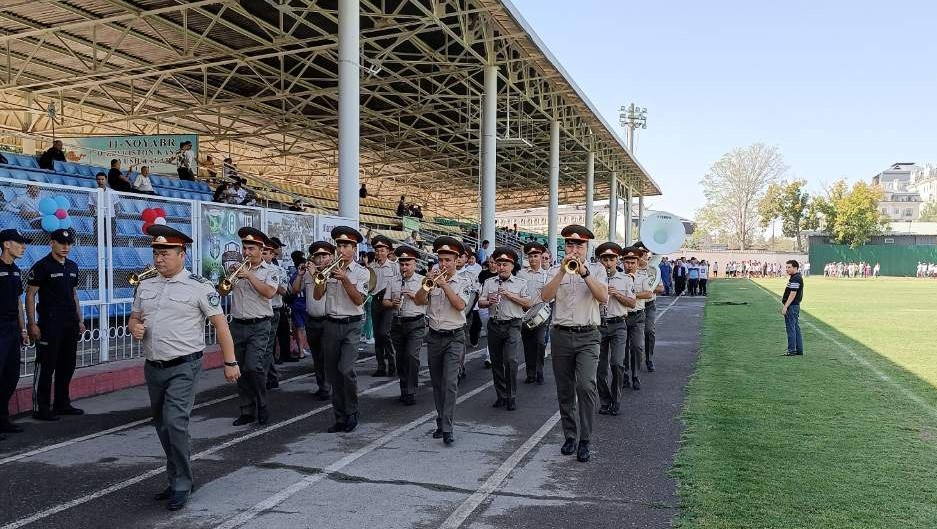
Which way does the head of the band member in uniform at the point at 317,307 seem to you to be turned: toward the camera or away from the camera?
toward the camera

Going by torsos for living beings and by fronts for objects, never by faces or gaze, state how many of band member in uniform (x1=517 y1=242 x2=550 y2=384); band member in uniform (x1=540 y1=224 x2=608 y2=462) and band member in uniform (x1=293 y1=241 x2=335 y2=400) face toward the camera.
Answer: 3

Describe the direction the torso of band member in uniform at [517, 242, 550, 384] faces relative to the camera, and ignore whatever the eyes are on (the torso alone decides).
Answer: toward the camera

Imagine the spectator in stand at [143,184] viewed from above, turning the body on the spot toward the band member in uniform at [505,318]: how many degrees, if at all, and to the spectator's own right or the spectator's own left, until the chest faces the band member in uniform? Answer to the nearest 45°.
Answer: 0° — they already face them

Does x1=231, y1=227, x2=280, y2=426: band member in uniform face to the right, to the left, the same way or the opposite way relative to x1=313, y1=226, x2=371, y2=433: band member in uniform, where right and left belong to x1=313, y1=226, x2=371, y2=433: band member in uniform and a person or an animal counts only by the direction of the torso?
the same way

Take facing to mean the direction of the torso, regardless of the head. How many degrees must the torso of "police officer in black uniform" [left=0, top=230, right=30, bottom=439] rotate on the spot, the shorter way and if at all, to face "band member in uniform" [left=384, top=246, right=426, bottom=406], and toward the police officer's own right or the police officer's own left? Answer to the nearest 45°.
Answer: approximately 45° to the police officer's own left

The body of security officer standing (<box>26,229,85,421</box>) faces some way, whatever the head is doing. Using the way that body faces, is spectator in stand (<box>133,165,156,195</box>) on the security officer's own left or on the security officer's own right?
on the security officer's own left

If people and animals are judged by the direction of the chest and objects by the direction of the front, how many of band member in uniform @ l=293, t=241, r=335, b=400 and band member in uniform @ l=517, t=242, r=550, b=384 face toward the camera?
2

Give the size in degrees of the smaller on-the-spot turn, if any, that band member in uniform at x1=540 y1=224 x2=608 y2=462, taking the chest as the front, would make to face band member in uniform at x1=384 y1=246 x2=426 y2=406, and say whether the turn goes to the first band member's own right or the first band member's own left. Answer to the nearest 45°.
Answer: approximately 135° to the first band member's own right

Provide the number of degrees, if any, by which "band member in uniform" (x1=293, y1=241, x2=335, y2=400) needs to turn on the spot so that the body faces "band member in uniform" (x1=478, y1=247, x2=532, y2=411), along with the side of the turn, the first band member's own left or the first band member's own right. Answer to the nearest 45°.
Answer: approximately 90° to the first band member's own left

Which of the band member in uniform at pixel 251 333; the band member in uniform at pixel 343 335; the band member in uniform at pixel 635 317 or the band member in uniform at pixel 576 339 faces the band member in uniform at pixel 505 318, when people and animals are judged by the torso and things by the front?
the band member in uniform at pixel 635 317

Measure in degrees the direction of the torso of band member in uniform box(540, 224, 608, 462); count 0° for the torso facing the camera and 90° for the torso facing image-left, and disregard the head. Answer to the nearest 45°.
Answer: approximately 0°

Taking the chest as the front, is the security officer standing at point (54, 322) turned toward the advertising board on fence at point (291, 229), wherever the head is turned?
no

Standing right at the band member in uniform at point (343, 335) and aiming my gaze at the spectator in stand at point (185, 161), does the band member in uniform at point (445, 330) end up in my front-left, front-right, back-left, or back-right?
back-right

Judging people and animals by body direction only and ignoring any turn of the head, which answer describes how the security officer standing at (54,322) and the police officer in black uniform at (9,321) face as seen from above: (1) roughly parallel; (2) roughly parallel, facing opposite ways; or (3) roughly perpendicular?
roughly parallel

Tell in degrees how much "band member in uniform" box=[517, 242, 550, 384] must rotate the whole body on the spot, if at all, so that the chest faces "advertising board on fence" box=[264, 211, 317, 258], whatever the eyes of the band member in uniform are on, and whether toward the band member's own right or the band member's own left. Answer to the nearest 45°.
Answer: approximately 135° to the band member's own right
